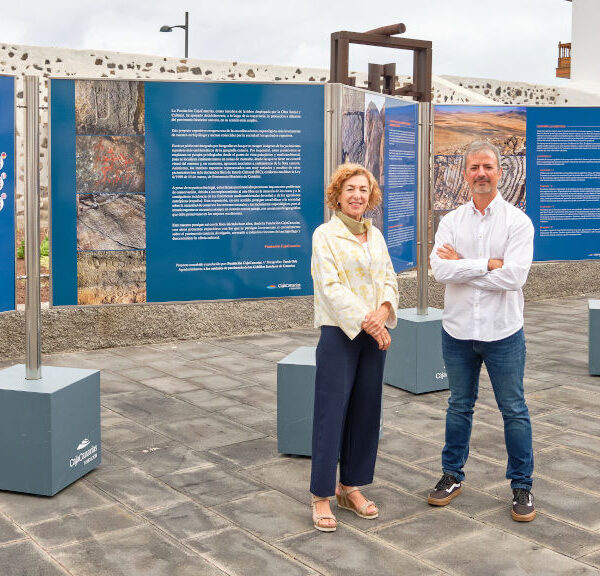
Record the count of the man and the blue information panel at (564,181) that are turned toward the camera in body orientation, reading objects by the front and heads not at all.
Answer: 2

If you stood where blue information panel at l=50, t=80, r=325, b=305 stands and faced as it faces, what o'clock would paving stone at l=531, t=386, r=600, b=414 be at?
The paving stone is roughly at 9 o'clock from the blue information panel.

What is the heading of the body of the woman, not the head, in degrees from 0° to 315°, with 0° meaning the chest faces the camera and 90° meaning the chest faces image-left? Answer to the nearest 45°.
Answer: approximately 315°

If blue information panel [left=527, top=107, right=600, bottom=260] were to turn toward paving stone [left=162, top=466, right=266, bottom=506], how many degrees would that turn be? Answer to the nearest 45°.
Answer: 0° — it already faces it

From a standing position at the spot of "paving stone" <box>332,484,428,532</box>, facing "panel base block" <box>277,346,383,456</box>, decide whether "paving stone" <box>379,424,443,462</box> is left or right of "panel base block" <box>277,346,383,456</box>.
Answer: right

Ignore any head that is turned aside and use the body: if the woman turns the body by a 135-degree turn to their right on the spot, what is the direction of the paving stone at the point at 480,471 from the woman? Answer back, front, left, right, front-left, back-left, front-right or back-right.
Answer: back-right

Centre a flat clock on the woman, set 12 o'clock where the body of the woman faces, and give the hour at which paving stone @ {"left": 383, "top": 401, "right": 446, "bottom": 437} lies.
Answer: The paving stone is roughly at 8 o'clock from the woman.

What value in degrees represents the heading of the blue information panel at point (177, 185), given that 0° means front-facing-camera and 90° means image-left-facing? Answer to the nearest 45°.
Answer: approximately 0°

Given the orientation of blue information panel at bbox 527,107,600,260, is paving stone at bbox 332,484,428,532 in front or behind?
in front

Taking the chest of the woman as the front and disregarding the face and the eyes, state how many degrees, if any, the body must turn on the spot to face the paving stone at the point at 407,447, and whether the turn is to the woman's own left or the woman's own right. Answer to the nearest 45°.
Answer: approximately 135° to the woman's own left
